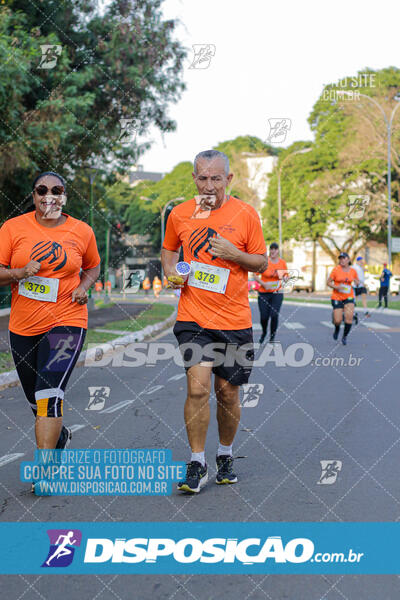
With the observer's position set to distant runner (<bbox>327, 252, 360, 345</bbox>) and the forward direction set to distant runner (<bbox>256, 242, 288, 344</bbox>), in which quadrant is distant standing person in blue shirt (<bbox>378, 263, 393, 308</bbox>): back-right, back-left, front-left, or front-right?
back-right

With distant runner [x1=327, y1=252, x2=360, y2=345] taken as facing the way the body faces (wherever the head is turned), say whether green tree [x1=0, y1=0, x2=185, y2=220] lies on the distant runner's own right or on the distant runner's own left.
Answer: on the distant runner's own right

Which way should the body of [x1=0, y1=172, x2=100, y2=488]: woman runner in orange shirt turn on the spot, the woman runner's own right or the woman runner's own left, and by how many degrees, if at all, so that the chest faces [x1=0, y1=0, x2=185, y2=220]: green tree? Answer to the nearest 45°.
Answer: approximately 180°

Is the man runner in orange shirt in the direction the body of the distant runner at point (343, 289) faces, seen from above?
yes

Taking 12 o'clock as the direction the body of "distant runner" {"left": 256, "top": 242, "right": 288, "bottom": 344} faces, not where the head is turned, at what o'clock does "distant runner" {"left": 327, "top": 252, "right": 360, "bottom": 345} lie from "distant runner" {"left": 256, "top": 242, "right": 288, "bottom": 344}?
"distant runner" {"left": 327, "top": 252, "right": 360, "bottom": 345} is roughly at 8 o'clock from "distant runner" {"left": 256, "top": 242, "right": 288, "bottom": 344}.

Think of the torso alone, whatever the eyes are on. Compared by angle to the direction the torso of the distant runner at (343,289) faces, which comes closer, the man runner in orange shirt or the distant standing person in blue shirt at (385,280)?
the man runner in orange shirt

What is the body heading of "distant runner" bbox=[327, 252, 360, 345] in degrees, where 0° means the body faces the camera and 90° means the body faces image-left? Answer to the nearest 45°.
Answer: approximately 0°

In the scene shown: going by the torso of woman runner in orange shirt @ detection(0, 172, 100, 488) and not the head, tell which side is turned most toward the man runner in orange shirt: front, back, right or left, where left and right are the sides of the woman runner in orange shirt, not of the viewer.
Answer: left

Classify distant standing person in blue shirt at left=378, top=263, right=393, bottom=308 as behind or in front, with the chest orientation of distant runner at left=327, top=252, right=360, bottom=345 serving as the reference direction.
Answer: behind

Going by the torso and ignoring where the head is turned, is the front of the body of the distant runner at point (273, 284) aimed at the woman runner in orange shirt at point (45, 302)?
yes
